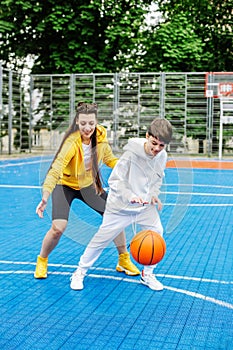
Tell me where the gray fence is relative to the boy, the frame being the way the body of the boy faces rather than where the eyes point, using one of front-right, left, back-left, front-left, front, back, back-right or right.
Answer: back-left

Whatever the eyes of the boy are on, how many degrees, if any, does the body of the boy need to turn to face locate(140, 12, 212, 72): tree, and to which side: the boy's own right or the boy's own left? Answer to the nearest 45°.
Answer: approximately 135° to the boy's own left

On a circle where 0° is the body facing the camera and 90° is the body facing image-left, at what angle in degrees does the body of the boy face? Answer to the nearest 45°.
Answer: approximately 315°

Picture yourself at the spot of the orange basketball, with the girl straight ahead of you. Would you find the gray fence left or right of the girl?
right
